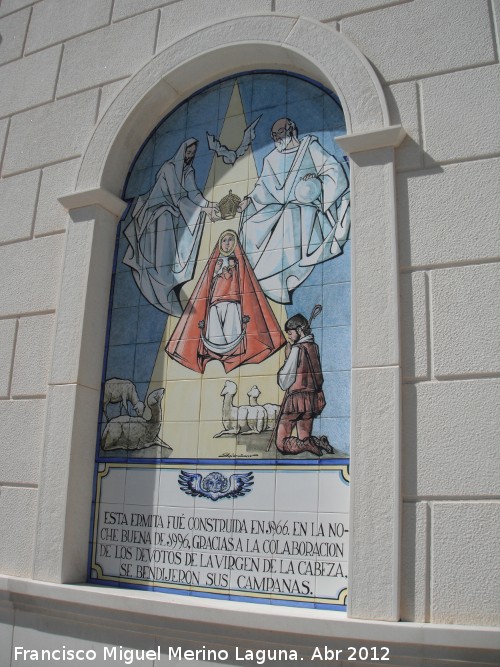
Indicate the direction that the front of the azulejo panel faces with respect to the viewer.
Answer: facing the viewer and to the left of the viewer
